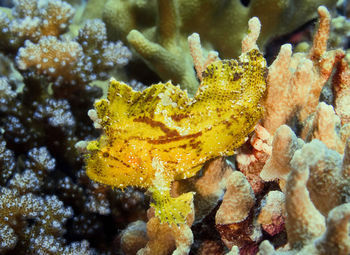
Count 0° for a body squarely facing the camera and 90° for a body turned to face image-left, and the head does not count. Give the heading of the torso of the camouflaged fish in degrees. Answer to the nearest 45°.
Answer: approximately 90°

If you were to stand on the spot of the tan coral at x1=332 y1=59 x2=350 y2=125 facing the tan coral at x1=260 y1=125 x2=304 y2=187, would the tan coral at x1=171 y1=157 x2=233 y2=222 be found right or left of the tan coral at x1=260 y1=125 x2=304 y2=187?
right

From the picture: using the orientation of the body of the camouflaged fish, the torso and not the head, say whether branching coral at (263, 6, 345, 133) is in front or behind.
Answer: behind
